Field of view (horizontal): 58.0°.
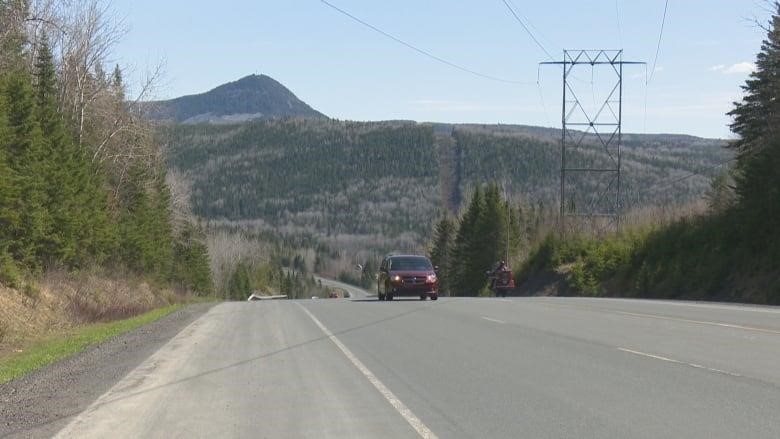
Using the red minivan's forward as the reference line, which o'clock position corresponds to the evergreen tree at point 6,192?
The evergreen tree is roughly at 2 o'clock from the red minivan.

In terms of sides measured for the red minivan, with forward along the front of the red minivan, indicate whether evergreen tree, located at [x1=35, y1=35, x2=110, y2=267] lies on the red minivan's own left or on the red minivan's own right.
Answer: on the red minivan's own right

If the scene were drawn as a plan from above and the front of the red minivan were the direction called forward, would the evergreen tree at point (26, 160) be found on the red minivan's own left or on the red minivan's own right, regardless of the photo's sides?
on the red minivan's own right

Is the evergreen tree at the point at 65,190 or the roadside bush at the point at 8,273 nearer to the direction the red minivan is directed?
the roadside bush

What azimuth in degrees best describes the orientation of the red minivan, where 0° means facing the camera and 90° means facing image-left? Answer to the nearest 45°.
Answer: approximately 0°

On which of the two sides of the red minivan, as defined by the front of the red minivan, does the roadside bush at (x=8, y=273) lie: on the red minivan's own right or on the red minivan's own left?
on the red minivan's own right
